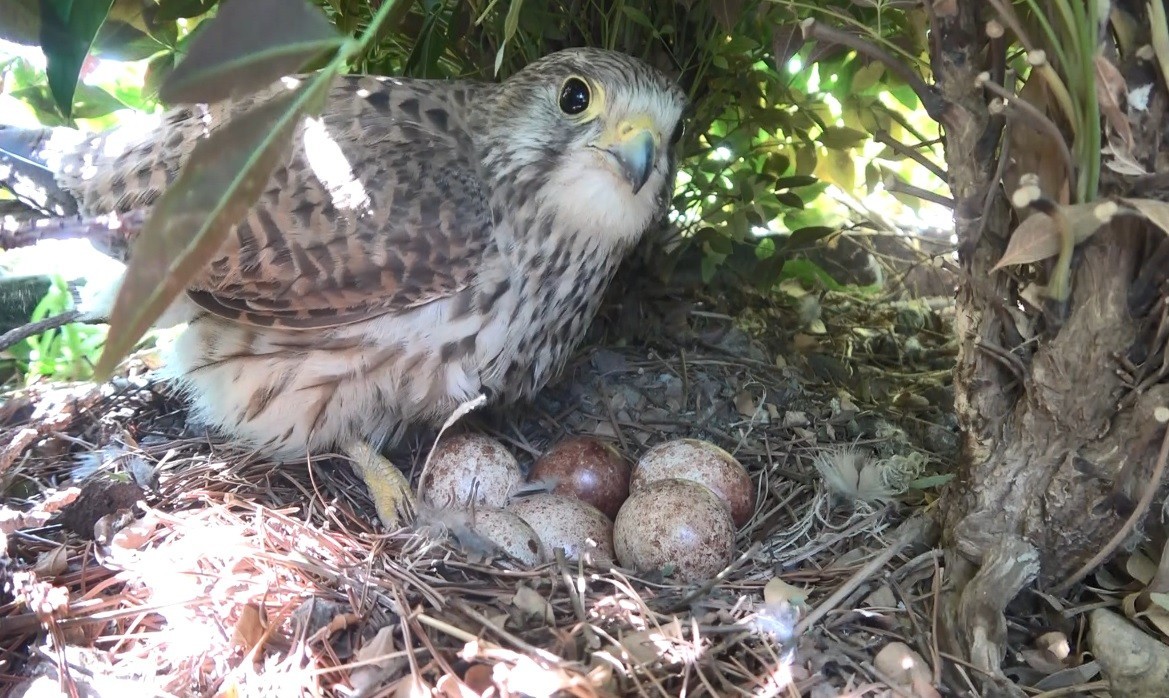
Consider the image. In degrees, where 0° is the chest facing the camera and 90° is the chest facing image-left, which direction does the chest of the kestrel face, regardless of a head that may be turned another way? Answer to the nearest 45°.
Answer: approximately 315°

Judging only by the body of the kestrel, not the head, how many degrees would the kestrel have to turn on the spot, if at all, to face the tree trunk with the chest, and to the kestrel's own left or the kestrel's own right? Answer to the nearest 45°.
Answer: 0° — it already faces it

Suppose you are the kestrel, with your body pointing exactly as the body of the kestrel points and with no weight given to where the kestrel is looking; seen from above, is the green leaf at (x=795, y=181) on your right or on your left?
on your left

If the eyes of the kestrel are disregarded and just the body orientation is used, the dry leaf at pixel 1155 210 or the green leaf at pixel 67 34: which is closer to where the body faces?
the dry leaf

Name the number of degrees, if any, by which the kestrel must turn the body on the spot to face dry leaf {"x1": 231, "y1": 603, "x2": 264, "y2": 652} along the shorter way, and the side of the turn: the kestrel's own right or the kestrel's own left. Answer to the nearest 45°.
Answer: approximately 45° to the kestrel's own right

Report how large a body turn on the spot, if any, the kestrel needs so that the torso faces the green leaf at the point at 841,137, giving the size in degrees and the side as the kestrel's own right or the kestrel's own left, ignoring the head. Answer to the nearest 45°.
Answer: approximately 45° to the kestrel's own left

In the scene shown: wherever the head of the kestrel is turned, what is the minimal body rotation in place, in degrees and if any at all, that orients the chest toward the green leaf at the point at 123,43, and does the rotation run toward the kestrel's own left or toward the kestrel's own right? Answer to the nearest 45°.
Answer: approximately 180°

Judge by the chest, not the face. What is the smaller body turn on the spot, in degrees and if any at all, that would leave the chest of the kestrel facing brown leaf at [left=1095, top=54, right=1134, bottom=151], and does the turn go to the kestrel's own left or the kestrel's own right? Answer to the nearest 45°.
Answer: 0° — it already faces it

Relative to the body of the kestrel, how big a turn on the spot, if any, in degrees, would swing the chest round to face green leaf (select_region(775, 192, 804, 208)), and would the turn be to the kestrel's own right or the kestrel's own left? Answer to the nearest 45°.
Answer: approximately 45° to the kestrel's own left

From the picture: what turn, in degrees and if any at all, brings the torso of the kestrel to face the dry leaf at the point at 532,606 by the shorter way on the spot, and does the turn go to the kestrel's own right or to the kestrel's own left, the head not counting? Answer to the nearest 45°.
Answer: approximately 45° to the kestrel's own right
